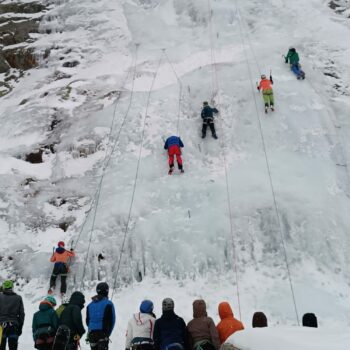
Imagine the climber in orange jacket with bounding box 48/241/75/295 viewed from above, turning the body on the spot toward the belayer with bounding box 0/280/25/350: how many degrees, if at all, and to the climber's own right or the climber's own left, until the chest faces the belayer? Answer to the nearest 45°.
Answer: approximately 180°

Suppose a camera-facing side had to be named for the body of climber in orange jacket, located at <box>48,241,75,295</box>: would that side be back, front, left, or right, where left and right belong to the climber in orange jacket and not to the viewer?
back
